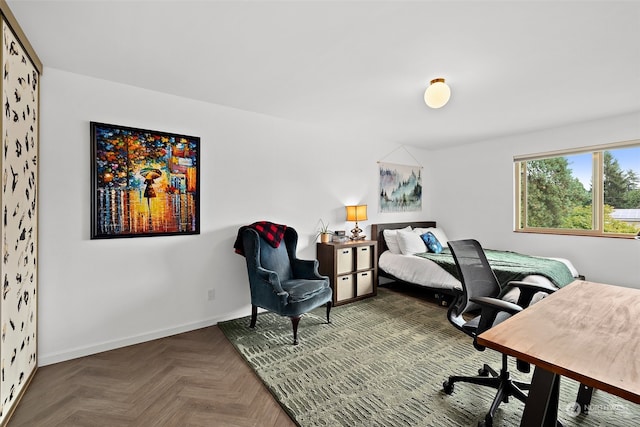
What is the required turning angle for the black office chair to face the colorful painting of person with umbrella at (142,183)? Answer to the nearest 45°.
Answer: approximately 135° to its right

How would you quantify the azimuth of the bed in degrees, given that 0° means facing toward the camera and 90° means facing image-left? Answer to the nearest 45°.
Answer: approximately 315°

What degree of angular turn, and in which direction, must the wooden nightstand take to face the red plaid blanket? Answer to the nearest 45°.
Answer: approximately 90° to its right

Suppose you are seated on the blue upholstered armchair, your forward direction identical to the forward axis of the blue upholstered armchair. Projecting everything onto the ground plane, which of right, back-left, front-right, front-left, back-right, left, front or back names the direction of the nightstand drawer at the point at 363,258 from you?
left

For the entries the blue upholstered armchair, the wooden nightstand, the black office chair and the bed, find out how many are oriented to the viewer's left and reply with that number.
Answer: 0

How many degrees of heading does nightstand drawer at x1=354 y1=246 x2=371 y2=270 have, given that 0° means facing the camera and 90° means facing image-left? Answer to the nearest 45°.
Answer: approximately 315°

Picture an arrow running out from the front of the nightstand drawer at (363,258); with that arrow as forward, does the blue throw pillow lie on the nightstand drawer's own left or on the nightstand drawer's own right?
on the nightstand drawer's own left

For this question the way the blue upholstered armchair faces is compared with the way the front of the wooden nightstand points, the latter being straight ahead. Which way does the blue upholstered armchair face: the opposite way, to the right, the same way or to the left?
the same way

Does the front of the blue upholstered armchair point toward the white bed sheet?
no

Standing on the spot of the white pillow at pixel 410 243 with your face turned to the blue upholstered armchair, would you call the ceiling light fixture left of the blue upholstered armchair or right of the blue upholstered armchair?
left

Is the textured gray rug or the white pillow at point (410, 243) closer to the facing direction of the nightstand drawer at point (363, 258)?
the textured gray rug

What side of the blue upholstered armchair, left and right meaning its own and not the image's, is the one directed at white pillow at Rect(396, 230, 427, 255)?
left

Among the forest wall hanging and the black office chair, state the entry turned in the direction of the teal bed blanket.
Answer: the forest wall hanging

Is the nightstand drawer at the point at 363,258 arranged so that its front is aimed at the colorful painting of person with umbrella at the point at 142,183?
no

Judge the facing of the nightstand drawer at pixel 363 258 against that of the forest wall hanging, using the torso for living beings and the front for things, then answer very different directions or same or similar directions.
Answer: same or similar directions

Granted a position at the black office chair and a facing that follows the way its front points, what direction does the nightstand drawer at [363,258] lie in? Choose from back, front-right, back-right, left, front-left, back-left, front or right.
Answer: back

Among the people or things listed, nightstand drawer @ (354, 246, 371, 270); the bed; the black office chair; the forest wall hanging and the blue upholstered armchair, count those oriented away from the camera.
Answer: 0

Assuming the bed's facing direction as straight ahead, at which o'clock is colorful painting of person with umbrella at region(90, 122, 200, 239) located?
The colorful painting of person with umbrella is roughly at 3 o'clock from the bed.

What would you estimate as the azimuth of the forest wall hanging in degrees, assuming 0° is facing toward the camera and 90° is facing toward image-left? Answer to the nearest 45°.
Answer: approximately 315°

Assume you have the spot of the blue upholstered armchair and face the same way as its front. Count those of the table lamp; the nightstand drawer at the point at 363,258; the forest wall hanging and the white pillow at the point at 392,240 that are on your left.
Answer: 4

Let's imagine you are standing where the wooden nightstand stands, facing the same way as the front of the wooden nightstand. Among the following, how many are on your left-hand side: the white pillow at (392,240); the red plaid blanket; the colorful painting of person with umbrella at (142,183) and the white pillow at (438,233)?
2

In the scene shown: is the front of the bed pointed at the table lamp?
no

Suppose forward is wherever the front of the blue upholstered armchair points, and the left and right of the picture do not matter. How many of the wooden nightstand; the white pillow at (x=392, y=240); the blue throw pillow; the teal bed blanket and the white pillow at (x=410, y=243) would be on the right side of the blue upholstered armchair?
0

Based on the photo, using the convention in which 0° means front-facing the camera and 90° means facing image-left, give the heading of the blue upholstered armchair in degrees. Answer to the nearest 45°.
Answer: approximately 315°
